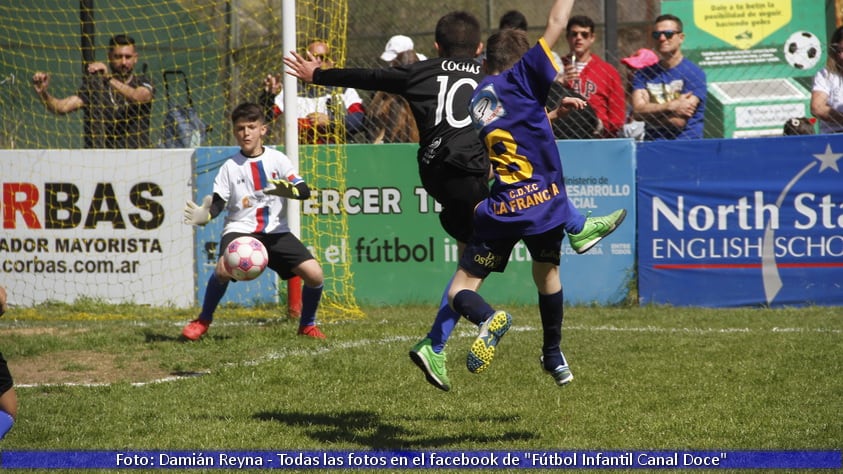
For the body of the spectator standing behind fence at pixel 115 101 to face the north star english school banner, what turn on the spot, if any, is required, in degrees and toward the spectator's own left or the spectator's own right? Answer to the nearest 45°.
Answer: approximately 45° to the spectator's own left

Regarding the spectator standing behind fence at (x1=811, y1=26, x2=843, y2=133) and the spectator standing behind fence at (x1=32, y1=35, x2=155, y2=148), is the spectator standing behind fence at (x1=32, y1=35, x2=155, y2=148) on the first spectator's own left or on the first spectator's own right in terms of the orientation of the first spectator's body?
on the first spectator's own right

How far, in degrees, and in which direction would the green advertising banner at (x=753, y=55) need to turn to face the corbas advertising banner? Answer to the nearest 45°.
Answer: approximately 45° to its right

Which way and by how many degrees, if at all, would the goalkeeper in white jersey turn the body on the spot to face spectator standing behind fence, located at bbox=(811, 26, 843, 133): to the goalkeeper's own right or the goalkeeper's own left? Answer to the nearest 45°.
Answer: approximately 90° to the goalkeeper's own left
